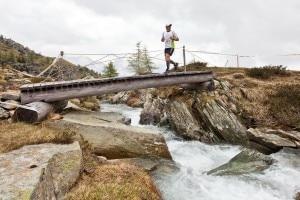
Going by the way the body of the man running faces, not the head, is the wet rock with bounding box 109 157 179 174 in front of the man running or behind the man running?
in front

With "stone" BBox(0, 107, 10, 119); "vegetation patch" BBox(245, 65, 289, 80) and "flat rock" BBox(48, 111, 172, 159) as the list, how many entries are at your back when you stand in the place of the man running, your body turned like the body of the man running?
1

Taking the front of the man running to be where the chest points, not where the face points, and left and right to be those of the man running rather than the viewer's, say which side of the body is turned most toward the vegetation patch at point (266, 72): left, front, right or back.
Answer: back

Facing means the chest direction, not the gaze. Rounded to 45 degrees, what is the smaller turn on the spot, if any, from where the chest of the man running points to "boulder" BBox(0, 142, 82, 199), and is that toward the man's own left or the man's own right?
approximately 45° to the man's own left

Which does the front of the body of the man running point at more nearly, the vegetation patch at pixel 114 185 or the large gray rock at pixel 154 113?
the vegetation patch

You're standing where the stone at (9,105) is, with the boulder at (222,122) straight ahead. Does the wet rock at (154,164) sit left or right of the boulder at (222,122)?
right

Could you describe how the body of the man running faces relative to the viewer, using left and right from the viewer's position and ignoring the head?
facing the viewer and to the left of the viewer

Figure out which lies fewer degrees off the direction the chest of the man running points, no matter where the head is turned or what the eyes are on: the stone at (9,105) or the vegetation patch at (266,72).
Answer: the stone

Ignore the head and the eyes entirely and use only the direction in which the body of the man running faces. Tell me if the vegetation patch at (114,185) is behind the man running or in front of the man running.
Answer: in front

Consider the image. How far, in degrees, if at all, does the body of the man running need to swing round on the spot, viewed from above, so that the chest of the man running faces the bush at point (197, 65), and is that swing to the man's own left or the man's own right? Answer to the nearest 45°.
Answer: approximately 135° to the man's own right

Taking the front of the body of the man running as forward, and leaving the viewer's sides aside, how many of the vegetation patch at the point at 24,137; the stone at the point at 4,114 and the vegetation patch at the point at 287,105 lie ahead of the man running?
2
